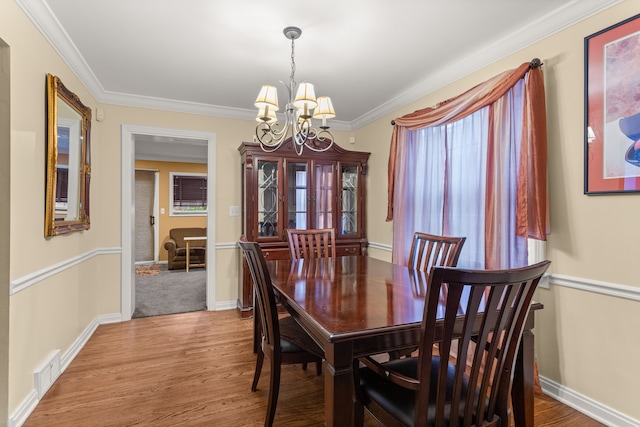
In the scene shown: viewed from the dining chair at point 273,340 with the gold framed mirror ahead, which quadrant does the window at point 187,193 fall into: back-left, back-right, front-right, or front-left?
front-right

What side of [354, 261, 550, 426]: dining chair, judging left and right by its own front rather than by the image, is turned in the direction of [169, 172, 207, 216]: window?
front

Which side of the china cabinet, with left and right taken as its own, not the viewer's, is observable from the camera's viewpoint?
front

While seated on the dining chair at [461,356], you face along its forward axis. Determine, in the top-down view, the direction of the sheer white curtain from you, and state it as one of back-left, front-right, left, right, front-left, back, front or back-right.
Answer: front-right

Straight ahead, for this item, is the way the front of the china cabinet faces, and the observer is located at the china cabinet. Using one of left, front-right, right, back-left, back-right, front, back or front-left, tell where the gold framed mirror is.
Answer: front-right

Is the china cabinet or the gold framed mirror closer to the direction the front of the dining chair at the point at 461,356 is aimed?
the china cabinet

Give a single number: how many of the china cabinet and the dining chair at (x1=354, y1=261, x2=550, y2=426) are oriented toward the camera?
1

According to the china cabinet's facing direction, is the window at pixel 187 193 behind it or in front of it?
behind

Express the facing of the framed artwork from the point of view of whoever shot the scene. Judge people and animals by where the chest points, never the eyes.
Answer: facing the viewer and to the left of the viewer

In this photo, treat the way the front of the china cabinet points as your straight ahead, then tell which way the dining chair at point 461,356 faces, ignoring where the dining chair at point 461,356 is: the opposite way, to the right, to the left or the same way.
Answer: the opposite way

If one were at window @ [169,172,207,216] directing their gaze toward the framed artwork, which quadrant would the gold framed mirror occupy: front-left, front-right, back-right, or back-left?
front-right

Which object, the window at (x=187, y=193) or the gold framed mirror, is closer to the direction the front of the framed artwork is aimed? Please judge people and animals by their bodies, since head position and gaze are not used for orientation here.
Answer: the gold framed mirror

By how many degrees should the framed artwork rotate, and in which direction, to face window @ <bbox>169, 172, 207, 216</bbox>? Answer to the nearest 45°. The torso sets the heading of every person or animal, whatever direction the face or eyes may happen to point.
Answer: approximately 45° to its right

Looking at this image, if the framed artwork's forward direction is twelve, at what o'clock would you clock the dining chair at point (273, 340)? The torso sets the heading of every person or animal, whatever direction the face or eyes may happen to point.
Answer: The dining chair is roughly at 12 o'clock from the framed artwork.

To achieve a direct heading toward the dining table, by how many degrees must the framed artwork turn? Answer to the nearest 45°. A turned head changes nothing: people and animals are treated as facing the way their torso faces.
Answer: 0° — it already faces it

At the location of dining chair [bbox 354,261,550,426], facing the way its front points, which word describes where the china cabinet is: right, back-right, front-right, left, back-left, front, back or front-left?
front

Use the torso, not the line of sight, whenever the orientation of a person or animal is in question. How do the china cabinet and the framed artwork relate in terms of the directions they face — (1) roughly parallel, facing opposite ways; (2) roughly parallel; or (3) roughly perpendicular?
roughly perpendicular

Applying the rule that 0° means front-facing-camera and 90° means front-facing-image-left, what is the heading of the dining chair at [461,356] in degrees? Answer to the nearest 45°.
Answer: approximately 135°

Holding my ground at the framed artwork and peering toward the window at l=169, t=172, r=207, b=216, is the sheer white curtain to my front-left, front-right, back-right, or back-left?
front-right

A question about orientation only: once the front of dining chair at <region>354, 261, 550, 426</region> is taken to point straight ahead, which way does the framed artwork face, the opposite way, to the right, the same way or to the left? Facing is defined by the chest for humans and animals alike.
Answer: to the left
